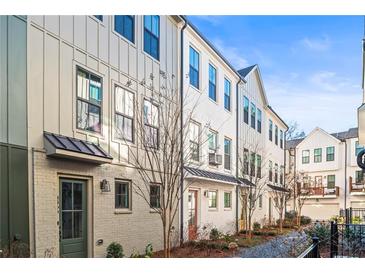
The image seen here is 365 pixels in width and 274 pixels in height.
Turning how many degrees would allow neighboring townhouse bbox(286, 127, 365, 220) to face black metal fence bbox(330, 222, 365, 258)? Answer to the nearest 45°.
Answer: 0° — it already faces it

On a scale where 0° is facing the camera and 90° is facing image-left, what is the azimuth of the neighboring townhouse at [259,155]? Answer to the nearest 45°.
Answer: approximately 315°

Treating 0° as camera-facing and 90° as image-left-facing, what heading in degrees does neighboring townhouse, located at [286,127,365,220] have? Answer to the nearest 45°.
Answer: approximately 0°

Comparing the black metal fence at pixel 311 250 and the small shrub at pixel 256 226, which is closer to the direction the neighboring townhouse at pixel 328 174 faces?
the black metal fence

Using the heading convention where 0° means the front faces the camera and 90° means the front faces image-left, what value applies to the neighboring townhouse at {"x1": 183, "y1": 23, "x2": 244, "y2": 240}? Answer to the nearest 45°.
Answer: approximately 315°
